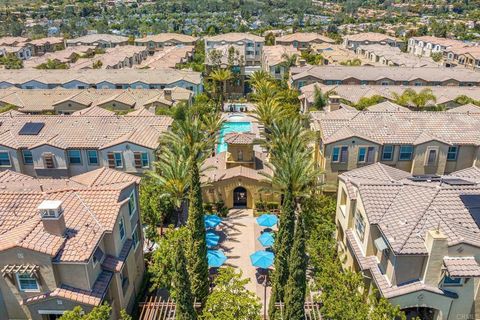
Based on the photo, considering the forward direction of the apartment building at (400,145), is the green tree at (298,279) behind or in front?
in front

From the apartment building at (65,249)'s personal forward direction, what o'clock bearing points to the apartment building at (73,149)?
the apartment building at (73,149) is roughly at 6 o'clock from the apartment building at (65,249).

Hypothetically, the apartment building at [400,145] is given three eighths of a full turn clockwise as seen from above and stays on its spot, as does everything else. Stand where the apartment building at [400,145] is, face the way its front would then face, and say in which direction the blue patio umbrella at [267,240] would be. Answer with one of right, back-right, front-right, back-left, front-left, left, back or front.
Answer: left

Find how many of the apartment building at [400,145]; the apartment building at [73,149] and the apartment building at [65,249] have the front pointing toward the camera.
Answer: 3

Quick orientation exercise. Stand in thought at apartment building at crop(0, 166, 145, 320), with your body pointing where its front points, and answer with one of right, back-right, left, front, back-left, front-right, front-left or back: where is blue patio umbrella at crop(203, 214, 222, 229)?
back-left

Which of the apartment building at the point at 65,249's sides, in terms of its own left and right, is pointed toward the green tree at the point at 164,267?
left

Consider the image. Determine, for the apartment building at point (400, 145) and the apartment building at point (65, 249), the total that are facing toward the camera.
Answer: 2

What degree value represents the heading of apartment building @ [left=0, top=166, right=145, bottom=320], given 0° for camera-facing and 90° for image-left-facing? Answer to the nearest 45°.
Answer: approximately 0°

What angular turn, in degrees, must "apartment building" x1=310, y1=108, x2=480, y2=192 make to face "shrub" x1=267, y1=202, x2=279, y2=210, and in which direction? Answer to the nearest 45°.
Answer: approximately 90° to its right

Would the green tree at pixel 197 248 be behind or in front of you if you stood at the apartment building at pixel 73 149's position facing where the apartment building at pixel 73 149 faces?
in front

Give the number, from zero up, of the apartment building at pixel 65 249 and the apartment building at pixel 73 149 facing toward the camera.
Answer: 2
